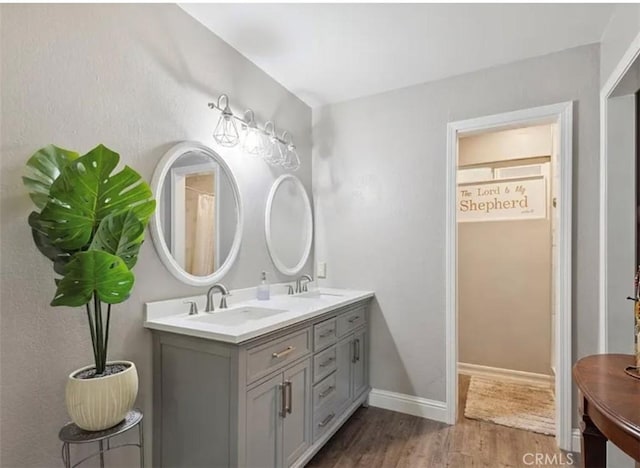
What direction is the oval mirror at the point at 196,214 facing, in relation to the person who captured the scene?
facing the viewer and to the right of the viewer

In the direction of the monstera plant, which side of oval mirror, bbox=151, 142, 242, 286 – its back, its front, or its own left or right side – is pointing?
right

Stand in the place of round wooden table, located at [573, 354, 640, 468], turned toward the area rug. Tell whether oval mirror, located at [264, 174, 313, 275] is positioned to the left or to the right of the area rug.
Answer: left

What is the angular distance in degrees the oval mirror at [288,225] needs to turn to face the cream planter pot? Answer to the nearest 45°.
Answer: approximately 90° to its right

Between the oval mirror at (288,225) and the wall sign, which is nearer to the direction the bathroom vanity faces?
the wall sign

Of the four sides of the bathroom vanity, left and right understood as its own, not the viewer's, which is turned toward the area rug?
left

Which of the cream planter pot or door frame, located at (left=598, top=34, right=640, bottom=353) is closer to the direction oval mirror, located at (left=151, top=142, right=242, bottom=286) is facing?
the door frame

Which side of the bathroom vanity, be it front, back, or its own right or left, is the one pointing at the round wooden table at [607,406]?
front

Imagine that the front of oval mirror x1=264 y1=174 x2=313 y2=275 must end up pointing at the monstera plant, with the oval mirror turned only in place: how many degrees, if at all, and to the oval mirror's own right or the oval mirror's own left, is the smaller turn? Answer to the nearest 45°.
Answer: approximately 90° to the oval mirror's own right

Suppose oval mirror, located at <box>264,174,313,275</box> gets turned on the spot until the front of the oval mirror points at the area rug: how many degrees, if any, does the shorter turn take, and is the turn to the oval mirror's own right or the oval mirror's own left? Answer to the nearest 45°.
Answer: approximately 45° to the oval mirror's own left
